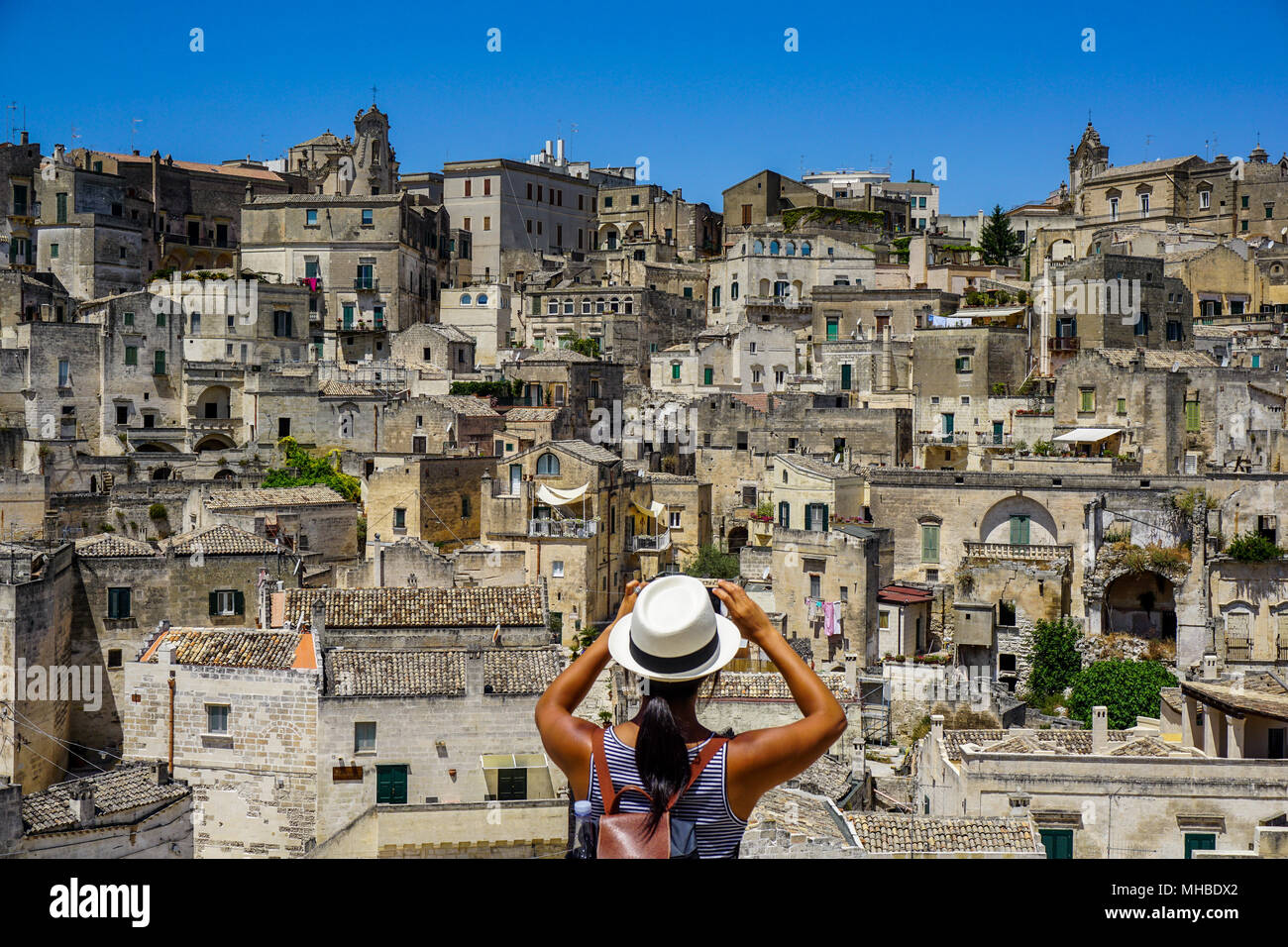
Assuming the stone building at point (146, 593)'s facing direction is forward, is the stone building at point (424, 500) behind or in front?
behind

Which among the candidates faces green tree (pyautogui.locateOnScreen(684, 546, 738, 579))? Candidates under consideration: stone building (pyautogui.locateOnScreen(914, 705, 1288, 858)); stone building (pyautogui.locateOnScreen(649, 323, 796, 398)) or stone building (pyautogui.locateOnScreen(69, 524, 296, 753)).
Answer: stone building (pyautogui.locateOnScreen(649, 323, 796, 398))

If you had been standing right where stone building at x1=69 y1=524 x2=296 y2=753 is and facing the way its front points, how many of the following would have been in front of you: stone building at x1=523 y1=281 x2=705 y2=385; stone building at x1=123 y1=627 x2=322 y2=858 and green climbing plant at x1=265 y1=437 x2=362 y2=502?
1

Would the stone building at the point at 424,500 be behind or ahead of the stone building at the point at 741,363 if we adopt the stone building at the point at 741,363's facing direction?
ahead

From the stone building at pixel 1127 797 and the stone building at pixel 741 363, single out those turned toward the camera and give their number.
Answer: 2

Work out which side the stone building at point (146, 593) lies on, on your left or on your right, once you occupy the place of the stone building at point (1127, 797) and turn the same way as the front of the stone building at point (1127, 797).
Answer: on your right

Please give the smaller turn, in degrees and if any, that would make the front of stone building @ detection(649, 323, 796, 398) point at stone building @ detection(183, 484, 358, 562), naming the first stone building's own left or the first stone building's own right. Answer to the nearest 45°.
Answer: approximately 45° to the first stone building's own right

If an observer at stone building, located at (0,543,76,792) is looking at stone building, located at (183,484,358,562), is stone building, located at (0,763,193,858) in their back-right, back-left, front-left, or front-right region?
back-right

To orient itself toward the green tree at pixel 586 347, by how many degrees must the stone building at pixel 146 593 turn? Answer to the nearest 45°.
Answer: approximately 135° to its left

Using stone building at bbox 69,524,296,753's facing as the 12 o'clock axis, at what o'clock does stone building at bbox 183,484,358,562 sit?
stone building at bbox 183,484,358,562 is roughly at 7 o'clock from stone building at bbox 69,524,296,753.
